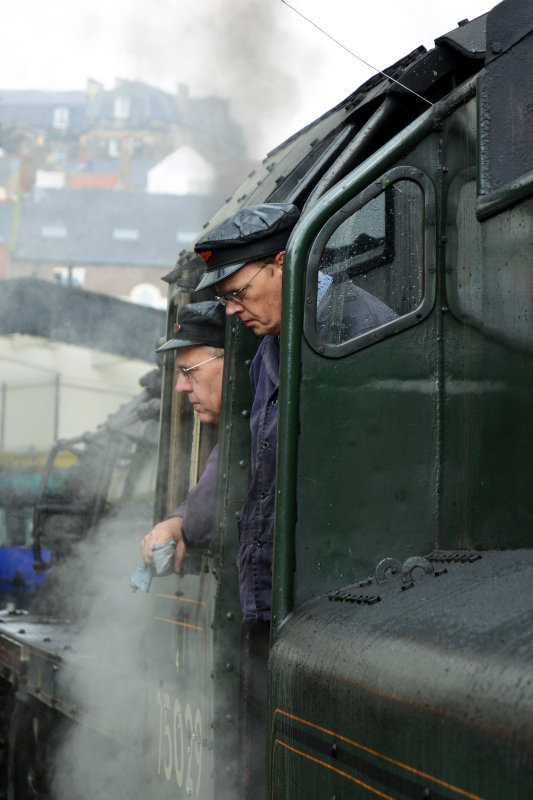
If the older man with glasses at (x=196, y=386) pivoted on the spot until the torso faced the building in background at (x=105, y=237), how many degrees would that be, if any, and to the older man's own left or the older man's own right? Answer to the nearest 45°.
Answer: approximately 90° to the older man's own right

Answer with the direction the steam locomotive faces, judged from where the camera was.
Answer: facing away from the viewer and to the left of the viewer

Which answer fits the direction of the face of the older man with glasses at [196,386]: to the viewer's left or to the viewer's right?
to the viewer's left

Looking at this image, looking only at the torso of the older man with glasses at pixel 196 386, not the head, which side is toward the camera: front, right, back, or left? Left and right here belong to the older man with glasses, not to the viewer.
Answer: left
